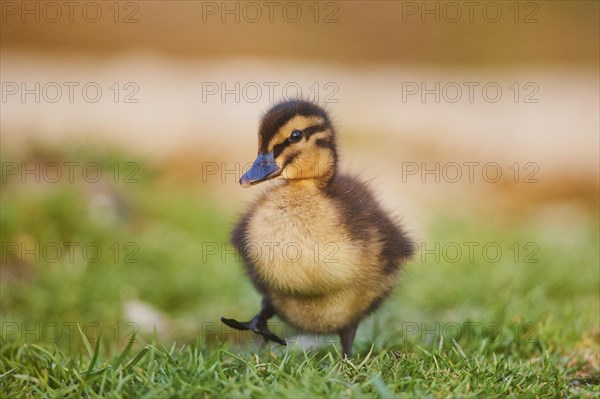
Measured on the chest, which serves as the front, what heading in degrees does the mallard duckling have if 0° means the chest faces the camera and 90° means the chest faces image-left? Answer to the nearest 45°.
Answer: approximately 45°
